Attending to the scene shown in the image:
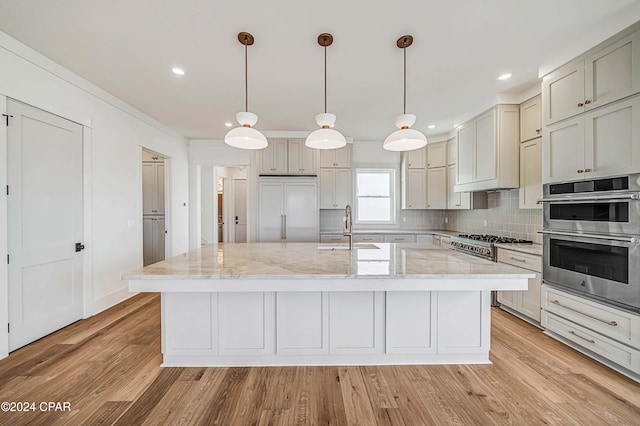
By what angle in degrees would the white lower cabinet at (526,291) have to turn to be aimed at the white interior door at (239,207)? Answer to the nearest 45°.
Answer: approximately 45° to its right

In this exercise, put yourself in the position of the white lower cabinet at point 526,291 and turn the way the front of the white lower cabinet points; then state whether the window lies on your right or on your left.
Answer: on your right

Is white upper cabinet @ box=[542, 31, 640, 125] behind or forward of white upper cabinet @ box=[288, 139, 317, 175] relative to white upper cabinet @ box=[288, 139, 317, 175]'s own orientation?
forward

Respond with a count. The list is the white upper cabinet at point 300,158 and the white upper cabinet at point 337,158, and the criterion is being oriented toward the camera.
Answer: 2

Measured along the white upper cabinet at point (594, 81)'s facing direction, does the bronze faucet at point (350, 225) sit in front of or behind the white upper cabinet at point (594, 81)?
in front

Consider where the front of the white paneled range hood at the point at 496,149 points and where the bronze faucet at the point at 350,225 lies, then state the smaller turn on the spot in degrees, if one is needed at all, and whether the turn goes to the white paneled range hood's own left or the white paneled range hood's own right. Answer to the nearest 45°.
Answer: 0° — it already faces it

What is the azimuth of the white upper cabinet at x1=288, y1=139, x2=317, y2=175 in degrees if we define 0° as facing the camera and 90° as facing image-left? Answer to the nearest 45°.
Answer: approximately 0°

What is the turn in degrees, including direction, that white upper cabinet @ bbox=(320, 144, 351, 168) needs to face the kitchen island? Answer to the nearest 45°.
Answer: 0° — it already faces it

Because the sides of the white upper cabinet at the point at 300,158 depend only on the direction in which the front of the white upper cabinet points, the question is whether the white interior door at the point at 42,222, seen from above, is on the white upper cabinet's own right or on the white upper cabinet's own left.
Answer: on the white upper cabinet's own right

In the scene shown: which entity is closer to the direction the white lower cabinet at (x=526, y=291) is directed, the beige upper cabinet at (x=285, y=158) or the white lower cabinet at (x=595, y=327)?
the beige upper cabinet

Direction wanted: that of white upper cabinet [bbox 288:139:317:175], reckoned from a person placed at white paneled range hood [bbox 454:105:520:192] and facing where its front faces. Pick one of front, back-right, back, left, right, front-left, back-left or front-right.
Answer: front-right

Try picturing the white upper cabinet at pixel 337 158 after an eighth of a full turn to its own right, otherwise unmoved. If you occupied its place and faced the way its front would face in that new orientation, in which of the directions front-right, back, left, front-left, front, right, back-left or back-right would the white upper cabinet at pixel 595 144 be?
left
